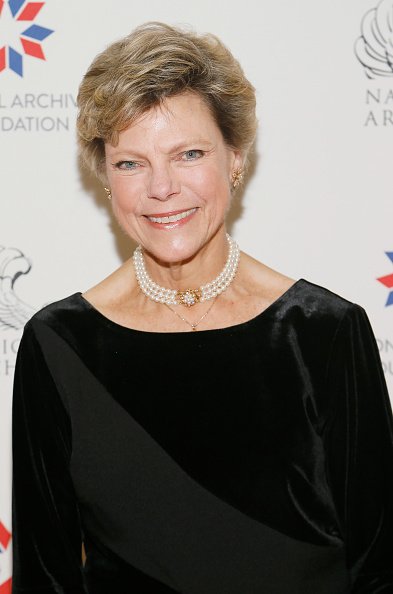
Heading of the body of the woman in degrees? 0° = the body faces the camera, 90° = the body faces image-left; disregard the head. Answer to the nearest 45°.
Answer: approximately 0°
